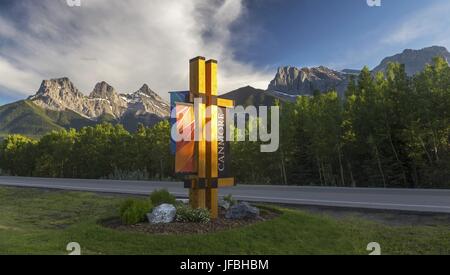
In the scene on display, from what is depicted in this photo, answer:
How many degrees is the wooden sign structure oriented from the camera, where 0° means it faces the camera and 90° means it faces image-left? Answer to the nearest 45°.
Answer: approximately 0°

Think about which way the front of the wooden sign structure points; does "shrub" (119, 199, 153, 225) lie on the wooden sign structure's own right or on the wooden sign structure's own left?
on the wooden sign structure's own right
